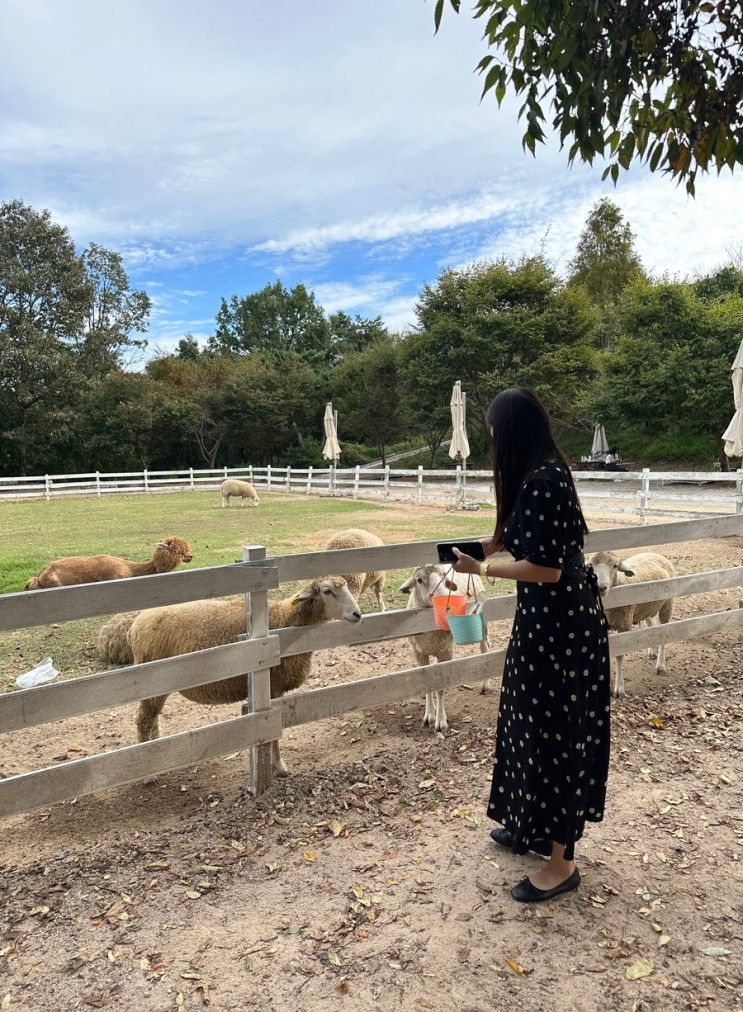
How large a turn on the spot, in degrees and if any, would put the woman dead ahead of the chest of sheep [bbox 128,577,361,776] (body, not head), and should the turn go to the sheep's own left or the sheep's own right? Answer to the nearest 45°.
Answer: approximately 45° to the sheep's own right

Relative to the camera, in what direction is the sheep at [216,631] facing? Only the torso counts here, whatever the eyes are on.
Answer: to the viewer's right

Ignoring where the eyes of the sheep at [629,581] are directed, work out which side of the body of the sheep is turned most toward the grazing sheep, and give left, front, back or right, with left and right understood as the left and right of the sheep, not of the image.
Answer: right

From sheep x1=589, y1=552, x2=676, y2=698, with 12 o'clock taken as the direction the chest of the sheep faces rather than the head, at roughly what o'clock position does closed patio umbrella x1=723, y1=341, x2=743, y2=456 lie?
The closed patio umbrella is roughly at 5 o'clock from the sheep.

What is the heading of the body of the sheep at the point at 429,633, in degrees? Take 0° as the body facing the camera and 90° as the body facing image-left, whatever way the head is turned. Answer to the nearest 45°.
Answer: approximately 45°

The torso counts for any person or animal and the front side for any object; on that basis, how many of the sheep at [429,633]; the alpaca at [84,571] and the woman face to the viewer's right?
1

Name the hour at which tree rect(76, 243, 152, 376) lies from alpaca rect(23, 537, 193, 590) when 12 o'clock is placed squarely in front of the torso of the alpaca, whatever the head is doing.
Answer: The tree is roughly at 9 o'clock from the alpaca.

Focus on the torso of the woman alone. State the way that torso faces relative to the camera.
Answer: to the viewer's left

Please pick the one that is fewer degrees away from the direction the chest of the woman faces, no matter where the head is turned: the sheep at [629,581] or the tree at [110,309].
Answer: the tree

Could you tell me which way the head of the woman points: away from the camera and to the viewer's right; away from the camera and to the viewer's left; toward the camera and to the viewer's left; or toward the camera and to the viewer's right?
away from the camera and to the viewer's left

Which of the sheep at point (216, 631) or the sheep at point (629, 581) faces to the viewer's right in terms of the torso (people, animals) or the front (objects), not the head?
the sheep at point (216, 631)

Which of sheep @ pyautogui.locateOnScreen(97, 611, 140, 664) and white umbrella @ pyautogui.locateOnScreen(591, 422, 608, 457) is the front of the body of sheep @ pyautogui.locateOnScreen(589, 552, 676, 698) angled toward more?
the sheep

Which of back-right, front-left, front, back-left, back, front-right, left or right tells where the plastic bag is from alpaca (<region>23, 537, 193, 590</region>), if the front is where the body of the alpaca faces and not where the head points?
right

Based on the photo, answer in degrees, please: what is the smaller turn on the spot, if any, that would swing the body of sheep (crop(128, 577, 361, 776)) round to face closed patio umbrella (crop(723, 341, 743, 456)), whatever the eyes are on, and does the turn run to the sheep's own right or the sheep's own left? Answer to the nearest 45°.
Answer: approximately 45° to the sheep's own left
